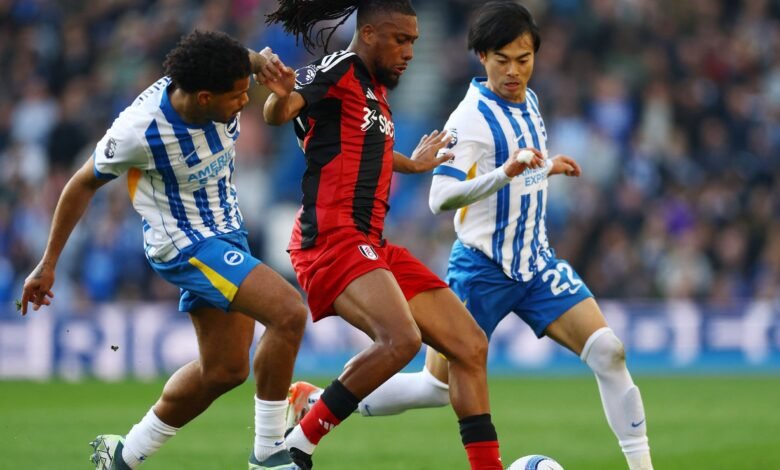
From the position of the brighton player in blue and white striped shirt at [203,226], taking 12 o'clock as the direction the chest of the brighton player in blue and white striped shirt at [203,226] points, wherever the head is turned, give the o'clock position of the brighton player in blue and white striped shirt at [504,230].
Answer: the brighton player in blue and white striped shirt at [504,230] is roughly at 10 o'clock from the brighton player in blue and white striped shirt at [203,226].

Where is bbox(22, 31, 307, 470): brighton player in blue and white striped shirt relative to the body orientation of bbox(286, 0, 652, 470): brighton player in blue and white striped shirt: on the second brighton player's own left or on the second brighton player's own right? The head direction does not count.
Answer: on the second brighton player's own right

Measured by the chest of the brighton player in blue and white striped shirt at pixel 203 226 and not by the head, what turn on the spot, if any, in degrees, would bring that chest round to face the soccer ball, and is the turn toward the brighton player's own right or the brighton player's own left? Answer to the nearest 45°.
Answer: approximately 45° to the brighton player's own left

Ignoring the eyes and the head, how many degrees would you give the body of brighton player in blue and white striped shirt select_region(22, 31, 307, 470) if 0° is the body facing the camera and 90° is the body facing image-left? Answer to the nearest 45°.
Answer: approximately 315°
